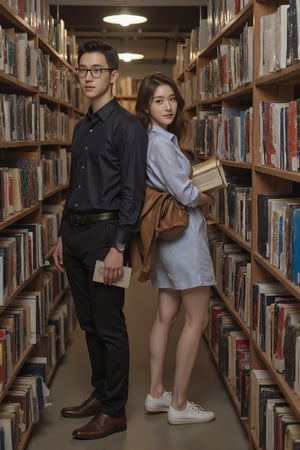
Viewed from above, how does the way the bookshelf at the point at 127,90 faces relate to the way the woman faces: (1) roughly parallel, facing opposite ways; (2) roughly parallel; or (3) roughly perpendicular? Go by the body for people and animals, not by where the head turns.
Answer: roughly perpendicular

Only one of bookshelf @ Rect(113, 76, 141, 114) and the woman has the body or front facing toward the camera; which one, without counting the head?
the bookshelf

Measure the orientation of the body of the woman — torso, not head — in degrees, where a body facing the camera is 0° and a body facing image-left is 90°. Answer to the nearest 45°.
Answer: approximately 270°

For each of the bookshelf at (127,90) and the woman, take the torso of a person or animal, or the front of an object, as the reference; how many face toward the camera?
1

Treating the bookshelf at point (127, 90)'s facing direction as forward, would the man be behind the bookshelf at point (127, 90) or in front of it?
in front

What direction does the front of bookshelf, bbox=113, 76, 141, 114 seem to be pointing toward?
toward the camera

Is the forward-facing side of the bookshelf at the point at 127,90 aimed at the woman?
yes

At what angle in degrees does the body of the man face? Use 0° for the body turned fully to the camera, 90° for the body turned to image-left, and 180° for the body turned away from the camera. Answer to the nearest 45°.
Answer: approximately 45°

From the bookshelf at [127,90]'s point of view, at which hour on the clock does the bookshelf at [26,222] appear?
the bookshelf at [26,222] is roughly at 12 o'clock from the bookshelf at [127,90].

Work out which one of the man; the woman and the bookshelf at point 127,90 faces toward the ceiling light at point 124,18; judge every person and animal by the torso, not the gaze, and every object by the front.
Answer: the bookshelf

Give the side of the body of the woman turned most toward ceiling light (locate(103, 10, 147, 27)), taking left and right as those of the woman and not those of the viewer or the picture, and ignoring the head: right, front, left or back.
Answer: left
